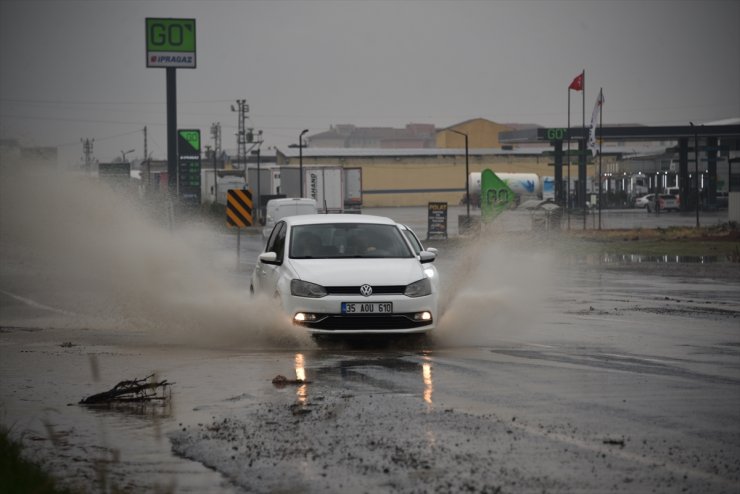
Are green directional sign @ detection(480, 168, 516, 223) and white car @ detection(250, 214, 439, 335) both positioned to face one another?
no

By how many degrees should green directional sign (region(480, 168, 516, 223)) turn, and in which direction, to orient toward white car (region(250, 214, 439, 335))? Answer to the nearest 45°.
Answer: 0° — it already faces it

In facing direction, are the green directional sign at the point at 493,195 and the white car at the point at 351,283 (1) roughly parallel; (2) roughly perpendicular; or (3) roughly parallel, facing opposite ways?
roughly parallel

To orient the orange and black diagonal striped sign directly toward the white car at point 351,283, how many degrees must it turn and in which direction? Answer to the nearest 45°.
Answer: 0° — it already faces it

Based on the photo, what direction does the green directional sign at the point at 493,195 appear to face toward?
toward the camera

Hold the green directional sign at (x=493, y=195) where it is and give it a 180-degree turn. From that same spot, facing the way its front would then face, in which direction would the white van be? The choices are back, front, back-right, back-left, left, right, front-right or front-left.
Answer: left

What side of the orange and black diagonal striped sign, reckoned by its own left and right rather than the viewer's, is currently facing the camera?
front

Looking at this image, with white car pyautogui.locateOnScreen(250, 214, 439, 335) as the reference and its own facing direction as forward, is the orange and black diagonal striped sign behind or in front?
behind

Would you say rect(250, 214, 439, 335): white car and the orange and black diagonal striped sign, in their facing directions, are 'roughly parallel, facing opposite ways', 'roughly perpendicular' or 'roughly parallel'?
roughly parallel

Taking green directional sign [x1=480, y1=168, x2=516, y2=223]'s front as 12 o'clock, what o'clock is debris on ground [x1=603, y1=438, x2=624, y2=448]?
The debris on ground is roughly at 12 o'clock from the green directional sign.

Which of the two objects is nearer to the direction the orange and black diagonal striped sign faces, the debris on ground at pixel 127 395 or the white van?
the debris on ground

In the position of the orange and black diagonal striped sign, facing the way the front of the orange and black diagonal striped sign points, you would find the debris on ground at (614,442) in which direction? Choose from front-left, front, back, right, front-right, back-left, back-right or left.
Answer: front

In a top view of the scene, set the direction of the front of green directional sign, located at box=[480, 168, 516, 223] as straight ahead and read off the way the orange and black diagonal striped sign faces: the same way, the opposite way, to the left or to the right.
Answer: the same way

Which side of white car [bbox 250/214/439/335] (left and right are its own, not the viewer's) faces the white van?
back

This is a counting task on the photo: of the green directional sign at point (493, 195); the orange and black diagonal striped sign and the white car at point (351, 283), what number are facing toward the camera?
3
